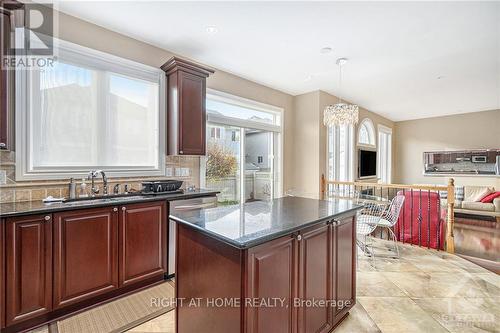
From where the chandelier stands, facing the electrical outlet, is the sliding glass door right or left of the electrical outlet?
right

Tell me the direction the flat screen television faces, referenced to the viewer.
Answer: facing the viewer and to the right of the viewer

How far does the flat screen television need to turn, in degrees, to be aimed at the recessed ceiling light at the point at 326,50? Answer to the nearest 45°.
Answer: approximately 45° to its right

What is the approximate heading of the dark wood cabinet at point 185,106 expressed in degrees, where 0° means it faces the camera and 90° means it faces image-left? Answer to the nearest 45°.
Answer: approximately 315°

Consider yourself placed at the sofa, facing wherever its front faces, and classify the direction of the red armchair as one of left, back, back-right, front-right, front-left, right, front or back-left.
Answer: front

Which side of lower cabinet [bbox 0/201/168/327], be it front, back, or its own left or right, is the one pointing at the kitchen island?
front

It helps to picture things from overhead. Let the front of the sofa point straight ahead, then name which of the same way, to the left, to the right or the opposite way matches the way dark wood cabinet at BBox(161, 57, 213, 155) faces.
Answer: to the left

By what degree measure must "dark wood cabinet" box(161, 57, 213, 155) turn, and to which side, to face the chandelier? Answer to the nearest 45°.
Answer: approximately 45° to its left

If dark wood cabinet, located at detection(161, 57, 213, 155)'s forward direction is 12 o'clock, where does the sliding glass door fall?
The sliding glass door is roughly at 9 o'clock from the dark wood cabinet.

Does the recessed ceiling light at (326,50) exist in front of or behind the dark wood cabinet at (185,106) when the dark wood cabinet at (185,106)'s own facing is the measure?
in front

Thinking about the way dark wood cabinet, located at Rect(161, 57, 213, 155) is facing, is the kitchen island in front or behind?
in front

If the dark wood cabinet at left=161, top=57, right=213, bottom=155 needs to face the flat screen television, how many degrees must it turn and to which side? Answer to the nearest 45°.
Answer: approximately 90° to its left
